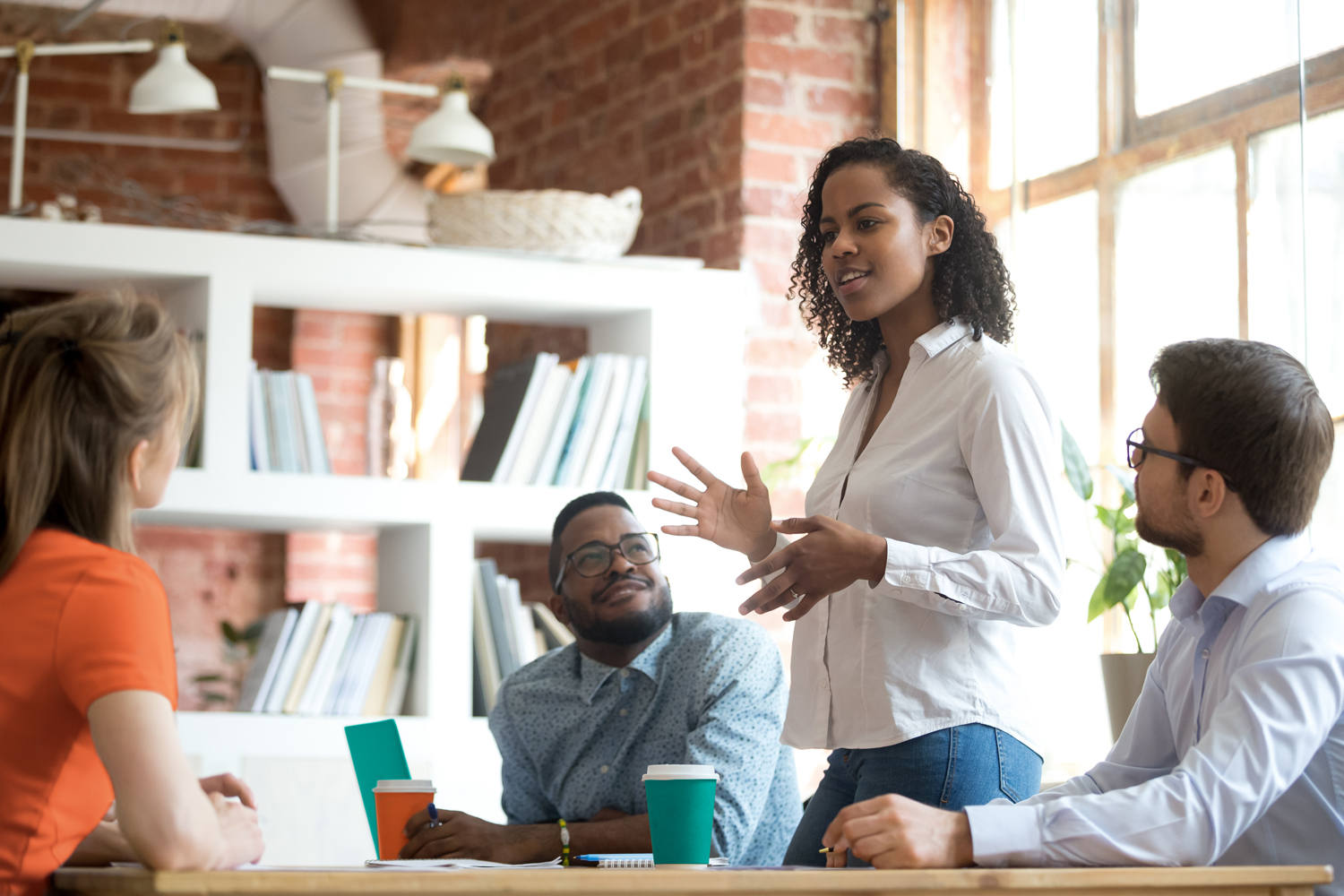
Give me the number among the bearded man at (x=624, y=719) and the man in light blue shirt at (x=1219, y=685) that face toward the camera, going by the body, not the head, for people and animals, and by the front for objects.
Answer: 1

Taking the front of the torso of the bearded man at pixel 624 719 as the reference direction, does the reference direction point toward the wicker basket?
no

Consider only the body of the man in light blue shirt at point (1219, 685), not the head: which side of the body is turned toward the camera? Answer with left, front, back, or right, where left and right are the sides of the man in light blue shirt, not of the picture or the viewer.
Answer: left

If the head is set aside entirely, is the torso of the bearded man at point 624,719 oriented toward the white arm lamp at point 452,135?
no

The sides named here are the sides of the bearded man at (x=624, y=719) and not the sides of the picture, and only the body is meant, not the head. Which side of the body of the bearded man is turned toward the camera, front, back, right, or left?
front

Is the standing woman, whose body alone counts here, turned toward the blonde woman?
yes

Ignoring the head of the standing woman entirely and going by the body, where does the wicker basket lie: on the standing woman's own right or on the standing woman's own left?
on the standing woman's own right

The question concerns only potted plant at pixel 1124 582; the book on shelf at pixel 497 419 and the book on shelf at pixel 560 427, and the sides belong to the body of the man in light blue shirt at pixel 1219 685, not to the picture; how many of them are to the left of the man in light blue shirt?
0

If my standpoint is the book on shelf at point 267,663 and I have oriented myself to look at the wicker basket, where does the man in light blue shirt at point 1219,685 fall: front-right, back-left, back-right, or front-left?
front-right

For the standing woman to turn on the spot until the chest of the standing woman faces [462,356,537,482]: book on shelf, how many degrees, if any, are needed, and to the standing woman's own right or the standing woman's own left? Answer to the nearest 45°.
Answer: approximately 90° to the standing woman's own right

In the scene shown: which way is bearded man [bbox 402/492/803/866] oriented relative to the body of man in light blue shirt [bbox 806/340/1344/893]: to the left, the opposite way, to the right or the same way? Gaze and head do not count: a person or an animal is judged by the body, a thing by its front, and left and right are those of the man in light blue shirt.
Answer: to the left

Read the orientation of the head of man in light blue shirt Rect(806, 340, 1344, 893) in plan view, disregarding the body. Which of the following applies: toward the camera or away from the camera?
away from the camera

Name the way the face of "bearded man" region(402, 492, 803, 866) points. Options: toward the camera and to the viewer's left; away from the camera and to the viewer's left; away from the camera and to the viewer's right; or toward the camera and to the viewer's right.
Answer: toward the camera and to the viewer's right

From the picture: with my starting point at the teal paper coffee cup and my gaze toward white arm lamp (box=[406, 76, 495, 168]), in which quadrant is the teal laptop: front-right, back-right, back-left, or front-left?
front-left

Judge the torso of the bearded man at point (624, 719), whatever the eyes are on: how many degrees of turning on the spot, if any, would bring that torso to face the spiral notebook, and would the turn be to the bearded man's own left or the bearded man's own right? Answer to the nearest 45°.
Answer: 0° — they already face it

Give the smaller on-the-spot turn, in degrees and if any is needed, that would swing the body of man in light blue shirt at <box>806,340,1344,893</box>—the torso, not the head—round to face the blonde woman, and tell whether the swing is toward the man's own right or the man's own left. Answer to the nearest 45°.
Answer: approximately 45° to the man's own left

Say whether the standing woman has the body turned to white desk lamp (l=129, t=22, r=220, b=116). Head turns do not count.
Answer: no
